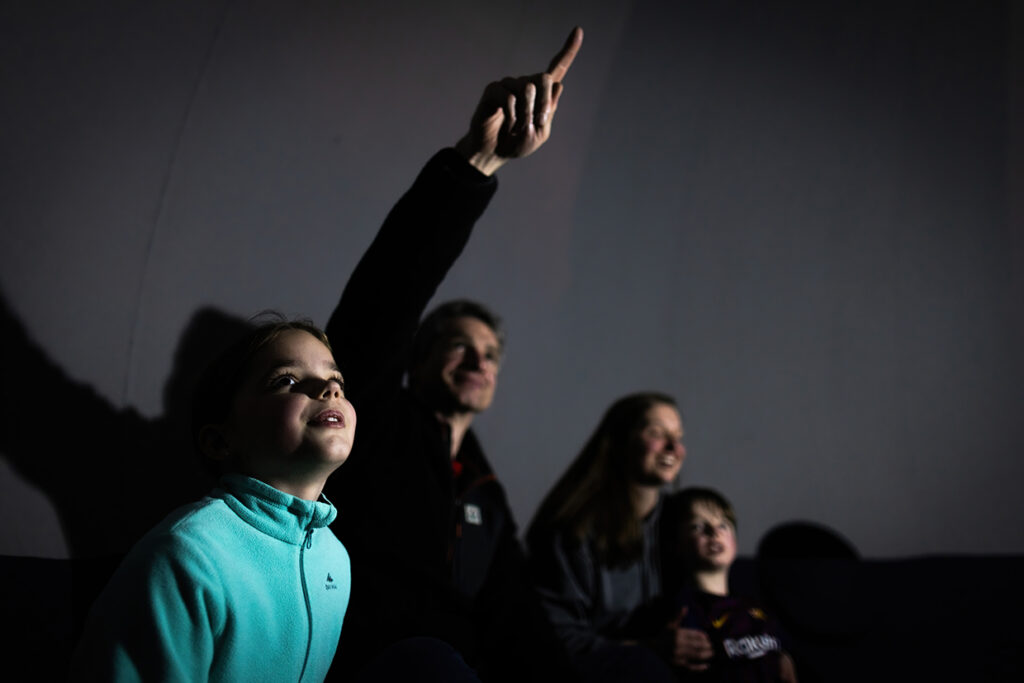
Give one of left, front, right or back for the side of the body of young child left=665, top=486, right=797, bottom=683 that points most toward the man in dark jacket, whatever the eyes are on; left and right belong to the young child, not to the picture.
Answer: right

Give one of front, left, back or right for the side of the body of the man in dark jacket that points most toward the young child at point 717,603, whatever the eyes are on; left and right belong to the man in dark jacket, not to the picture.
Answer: left

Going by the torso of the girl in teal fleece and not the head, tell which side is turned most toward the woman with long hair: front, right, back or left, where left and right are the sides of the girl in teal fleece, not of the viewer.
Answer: left

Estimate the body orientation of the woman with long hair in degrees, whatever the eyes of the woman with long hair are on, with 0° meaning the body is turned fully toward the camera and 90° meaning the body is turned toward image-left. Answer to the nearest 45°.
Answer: approximately 315°

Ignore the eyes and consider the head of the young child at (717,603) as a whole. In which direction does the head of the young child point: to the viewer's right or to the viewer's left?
to the viewer's right

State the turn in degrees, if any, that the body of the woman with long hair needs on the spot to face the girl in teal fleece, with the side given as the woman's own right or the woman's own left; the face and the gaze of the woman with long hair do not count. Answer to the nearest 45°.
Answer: approximately 45° to the woman's own right
